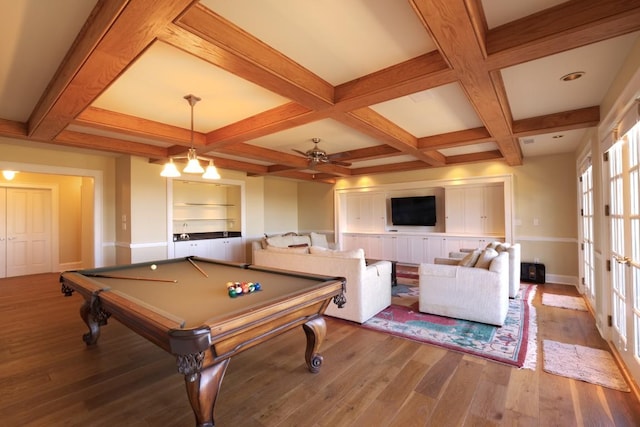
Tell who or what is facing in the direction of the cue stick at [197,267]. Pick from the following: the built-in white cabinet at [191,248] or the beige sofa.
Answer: the built-in white cabinet

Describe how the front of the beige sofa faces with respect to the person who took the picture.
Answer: facing away from the viewer and to the right of the viewer

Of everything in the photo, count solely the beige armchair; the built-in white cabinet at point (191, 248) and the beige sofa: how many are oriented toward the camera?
1

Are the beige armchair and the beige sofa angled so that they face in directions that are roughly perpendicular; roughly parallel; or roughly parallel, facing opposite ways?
roughly perpendicular

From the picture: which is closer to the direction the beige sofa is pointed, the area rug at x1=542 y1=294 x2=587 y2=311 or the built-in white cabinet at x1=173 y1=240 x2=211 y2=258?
the area rug

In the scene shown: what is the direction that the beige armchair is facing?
to the viewer's left

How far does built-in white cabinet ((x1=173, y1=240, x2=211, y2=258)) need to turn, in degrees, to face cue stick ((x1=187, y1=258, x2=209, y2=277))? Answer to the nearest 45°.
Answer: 0° — it already faces it

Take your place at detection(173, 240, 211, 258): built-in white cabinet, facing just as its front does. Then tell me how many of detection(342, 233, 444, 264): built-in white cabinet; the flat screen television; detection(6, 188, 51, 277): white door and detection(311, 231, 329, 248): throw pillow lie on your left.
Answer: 3

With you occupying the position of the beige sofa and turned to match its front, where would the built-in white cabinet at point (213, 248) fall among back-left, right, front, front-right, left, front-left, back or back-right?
left

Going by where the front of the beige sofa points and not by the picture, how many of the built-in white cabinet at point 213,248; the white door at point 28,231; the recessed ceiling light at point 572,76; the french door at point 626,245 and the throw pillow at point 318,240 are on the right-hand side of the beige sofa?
2

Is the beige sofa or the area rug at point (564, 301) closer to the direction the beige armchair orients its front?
the beige sofa

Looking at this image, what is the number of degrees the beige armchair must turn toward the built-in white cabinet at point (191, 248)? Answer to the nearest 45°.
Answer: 0° — it already faces it

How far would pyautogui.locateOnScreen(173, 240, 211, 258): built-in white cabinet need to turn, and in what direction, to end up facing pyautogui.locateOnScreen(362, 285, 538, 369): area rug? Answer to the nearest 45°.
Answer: approximately 45° to its left
